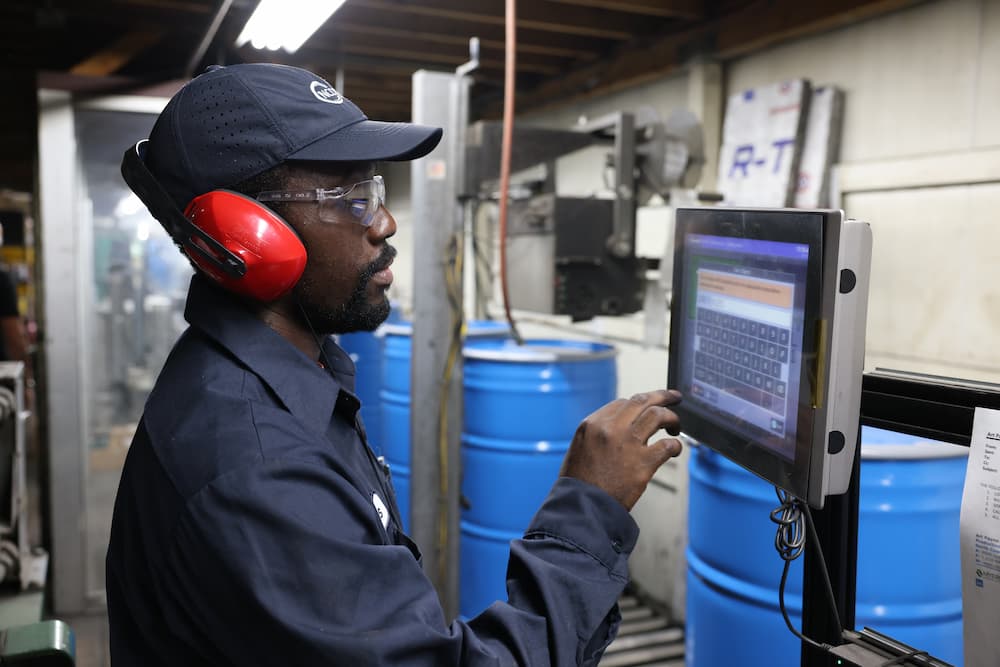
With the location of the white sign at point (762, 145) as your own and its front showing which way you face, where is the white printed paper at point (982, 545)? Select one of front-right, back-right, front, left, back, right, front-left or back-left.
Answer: front-left

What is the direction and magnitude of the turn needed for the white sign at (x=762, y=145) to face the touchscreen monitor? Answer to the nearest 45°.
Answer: approximately 45° to its left

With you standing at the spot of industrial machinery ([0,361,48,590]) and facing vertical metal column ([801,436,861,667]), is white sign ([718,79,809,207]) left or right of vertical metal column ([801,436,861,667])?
left

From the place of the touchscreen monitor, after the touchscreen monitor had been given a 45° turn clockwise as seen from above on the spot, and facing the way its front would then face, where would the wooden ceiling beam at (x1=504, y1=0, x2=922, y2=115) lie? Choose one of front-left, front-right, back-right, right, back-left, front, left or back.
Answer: right

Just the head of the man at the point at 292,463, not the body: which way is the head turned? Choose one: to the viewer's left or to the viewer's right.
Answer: to the viewer's right

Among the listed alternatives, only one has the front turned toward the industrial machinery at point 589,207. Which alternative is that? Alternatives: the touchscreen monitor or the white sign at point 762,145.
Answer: the white sign

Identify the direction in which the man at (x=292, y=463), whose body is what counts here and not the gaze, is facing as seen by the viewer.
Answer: to the viewer's right

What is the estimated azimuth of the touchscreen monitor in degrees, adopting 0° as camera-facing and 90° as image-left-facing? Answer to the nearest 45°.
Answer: approximately 45°

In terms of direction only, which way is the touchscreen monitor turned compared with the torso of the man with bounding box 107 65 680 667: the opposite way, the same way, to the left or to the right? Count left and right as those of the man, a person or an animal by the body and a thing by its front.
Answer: the opposite way

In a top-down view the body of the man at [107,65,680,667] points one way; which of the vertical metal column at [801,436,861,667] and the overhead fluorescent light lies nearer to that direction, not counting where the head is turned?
the vertical metal column
